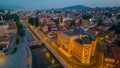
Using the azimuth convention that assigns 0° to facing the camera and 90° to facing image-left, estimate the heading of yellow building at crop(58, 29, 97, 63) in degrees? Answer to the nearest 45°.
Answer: approximately 45°
